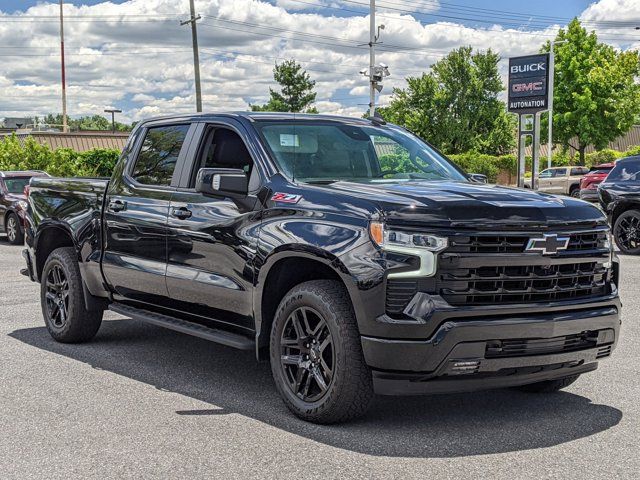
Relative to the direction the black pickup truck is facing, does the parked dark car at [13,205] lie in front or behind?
behind

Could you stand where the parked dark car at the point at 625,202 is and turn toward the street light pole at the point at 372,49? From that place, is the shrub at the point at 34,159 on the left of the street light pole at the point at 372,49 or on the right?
left

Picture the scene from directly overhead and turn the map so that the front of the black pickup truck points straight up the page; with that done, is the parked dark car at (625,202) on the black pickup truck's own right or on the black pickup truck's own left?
on the black pickup truck's own left

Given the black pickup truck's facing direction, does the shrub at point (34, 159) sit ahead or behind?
behind

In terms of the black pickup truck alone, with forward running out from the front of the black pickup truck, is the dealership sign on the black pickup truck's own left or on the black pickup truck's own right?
on the black pickup truck's own left

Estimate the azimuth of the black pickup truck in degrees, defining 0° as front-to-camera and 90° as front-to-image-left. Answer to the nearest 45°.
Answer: approximately 315°

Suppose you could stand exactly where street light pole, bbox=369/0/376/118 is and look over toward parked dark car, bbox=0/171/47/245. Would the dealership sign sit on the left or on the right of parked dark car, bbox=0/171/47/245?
left

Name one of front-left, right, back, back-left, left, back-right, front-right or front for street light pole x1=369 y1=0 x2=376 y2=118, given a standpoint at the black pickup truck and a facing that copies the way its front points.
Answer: back-left
